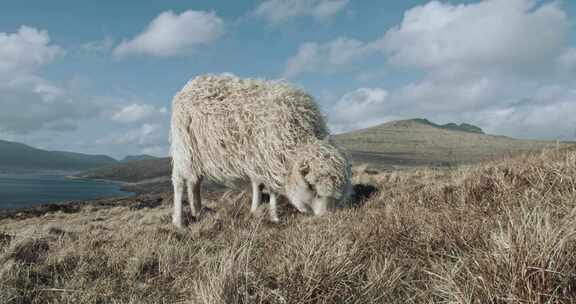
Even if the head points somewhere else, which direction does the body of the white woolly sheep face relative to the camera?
to the viewer's right
